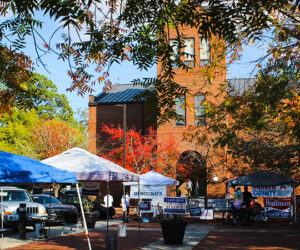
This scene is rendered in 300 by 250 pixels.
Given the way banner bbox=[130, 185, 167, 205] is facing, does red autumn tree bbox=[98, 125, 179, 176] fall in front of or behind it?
behind

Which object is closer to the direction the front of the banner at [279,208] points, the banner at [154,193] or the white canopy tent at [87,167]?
the white canopy tent

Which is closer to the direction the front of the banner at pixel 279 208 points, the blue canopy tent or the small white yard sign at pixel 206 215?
the blue canopy tent

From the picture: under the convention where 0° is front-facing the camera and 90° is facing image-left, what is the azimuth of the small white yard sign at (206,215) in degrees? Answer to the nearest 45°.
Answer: approximately 0°
